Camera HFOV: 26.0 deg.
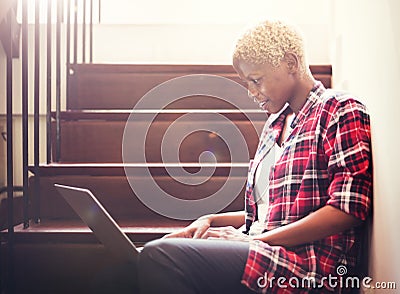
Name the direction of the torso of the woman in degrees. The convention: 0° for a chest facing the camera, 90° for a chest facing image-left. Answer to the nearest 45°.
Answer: approximately 90°
